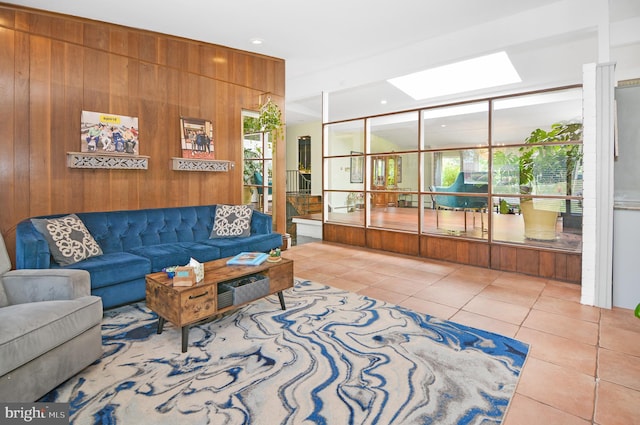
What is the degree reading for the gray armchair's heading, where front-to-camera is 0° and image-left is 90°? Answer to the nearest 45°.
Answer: approximately 315°

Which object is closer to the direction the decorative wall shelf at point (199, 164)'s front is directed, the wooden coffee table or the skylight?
the wooden coffee table

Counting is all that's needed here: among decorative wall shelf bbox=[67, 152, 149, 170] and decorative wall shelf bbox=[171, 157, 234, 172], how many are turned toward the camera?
2

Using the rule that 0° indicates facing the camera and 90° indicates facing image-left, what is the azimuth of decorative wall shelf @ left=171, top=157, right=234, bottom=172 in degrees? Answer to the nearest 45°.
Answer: approximately 0°

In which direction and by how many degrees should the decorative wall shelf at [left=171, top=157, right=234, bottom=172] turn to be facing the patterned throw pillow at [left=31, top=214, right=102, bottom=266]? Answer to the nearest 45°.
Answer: approximately 45° to its right

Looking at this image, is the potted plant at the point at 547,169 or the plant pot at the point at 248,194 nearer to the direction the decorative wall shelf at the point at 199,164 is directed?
the potted plant

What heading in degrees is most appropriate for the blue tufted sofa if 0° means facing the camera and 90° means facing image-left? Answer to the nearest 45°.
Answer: approximately 315°
